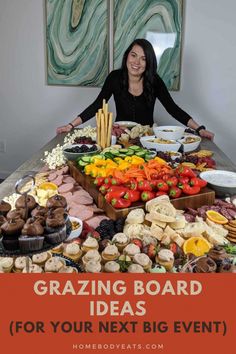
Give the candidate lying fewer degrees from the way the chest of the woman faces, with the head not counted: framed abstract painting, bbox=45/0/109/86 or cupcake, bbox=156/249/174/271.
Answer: the cupcake

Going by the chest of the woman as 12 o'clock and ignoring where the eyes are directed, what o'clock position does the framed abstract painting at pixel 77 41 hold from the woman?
The framed abstract painting is roughly at 5 o'clock from the woman.

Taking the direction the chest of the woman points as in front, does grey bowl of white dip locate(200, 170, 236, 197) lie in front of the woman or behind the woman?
in front

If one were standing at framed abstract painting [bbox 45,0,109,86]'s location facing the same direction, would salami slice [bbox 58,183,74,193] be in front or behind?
in front

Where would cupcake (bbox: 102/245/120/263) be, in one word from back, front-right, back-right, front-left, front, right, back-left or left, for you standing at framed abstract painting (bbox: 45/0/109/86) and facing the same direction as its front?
front

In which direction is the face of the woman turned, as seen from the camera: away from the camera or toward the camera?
toward the camera

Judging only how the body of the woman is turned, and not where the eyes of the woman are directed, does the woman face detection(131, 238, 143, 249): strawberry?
yes

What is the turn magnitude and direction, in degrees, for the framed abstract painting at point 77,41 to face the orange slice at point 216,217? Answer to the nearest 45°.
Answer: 0° — it already faces it

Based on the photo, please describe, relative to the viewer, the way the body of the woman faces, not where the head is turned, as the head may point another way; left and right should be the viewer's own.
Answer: facing the viewer

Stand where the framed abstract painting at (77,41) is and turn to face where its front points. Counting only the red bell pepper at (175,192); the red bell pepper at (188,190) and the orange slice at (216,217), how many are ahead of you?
3

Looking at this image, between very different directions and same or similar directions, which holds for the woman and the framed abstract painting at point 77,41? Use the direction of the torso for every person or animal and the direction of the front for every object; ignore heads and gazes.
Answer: same or similar directions

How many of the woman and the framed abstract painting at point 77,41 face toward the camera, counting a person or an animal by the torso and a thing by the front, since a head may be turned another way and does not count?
2

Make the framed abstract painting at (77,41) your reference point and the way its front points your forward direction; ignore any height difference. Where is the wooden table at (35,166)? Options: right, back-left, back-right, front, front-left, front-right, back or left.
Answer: front

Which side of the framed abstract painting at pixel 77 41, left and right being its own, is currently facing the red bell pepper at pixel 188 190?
front

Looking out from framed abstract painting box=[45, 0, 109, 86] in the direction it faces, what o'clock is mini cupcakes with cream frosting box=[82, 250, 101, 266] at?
The mini cupcakes with cream frosting is roughly at 12 o'clock from the framed abstract painting.

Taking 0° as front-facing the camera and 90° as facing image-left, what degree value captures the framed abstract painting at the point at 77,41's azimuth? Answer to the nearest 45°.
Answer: approximately 0°

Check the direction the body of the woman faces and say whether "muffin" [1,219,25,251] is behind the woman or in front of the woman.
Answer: in front

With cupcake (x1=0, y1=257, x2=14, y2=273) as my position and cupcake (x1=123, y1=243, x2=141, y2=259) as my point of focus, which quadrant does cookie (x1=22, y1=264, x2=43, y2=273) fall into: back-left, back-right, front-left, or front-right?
front-right

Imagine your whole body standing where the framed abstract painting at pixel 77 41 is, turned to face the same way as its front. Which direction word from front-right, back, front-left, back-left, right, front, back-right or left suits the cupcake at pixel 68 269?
front

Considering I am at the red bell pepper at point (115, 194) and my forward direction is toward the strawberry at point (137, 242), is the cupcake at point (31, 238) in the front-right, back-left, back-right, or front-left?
front-right
